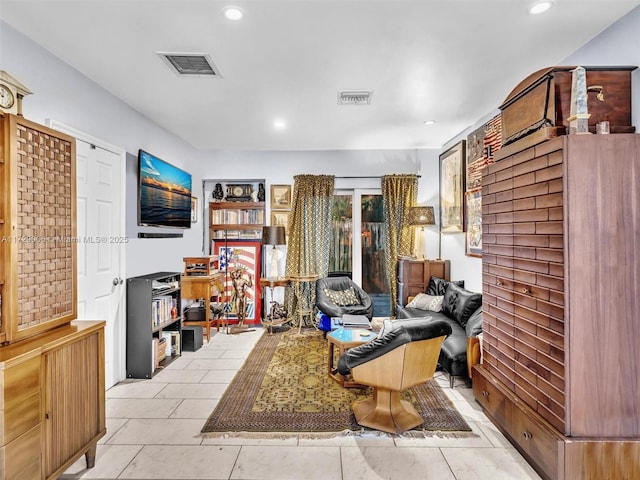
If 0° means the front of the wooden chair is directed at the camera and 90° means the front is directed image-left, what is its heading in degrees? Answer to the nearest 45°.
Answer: approximately 135°

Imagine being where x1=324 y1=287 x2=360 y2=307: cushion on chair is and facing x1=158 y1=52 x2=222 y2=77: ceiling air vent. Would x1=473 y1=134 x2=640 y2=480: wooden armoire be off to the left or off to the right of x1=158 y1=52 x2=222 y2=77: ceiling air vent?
left

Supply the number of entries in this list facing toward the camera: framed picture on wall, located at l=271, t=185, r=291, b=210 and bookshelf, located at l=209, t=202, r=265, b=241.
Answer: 2

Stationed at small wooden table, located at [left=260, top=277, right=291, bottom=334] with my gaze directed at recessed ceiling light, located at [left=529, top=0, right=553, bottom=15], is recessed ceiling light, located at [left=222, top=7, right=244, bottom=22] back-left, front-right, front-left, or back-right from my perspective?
front-right

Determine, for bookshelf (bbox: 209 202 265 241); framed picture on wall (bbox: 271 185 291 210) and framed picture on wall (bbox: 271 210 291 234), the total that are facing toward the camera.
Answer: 3

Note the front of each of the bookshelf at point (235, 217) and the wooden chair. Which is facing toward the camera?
the bookshelf

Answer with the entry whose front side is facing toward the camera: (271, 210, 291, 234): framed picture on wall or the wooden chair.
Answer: the framed picture on wall

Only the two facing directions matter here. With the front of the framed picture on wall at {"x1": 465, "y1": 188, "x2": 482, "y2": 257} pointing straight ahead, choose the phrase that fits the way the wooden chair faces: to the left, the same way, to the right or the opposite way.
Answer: to the right

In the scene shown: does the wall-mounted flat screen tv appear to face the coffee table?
yes

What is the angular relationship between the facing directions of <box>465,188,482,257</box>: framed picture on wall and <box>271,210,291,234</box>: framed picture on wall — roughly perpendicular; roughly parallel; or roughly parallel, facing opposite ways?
roughly perpendicular

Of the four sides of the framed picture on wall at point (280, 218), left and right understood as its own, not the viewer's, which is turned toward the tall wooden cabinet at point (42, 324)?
front

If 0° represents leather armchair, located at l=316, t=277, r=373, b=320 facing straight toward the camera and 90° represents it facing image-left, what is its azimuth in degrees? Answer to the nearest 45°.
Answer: approximately 315°

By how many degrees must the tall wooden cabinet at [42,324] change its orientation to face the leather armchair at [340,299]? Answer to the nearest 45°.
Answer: approximately 45° to its left

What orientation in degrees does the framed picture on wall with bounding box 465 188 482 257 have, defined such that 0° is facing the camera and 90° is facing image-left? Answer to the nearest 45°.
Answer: approximately 45°

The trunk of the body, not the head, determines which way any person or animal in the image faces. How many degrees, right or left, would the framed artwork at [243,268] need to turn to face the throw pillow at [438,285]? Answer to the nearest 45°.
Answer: approximately 45° to its left

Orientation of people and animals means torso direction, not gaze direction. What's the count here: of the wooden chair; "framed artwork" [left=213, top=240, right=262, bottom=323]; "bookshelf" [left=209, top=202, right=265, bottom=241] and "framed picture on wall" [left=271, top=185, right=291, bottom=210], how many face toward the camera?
3

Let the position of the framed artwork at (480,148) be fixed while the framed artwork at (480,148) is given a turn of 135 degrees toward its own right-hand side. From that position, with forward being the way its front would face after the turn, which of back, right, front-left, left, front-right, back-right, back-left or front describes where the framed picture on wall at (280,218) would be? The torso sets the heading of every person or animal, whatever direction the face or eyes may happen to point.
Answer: left

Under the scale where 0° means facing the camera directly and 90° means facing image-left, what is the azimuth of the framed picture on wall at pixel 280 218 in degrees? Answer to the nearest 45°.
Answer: approximately 0°

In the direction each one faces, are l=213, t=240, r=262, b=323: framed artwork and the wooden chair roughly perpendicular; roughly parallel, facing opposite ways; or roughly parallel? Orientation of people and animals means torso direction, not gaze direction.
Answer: roughly parallel, facing opposite ways

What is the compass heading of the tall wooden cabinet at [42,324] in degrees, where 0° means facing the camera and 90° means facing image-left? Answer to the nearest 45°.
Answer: approximately 315°

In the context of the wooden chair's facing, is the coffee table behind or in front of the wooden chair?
in front
